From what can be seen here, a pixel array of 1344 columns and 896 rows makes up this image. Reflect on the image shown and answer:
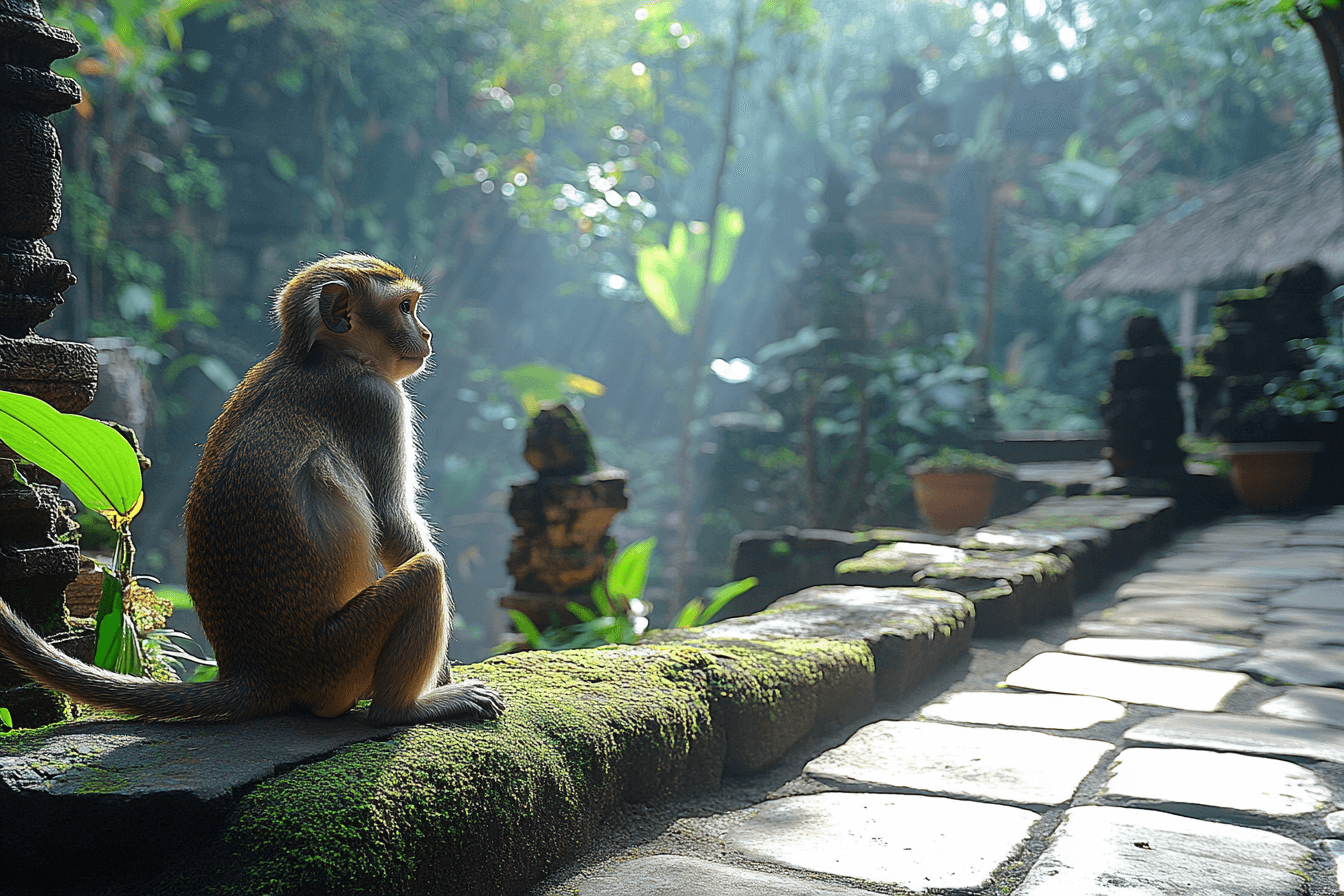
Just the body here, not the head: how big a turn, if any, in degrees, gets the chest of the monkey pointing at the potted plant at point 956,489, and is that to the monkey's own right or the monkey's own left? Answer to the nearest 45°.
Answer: approximately 45° to the monkey's own left

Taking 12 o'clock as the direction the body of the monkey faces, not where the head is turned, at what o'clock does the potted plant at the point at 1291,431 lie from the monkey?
The potted plant is roughly at 11 o'clock from the monkey.

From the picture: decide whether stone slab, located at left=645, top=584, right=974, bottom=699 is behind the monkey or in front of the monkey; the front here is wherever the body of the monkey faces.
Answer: in front

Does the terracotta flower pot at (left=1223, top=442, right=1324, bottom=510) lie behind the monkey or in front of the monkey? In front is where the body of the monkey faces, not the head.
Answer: in front

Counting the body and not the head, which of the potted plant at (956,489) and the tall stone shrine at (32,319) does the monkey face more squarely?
the potted plant

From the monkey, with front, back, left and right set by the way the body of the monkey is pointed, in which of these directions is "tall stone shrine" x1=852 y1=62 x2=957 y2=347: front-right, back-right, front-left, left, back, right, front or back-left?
front-left

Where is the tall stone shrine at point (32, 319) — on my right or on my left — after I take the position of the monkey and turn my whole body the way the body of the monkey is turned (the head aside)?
on my left

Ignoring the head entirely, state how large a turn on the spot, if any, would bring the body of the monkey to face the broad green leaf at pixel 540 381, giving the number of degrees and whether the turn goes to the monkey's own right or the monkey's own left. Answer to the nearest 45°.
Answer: approximately 90° to the monkey's own left

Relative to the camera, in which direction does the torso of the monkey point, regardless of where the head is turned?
to the viewer's right
